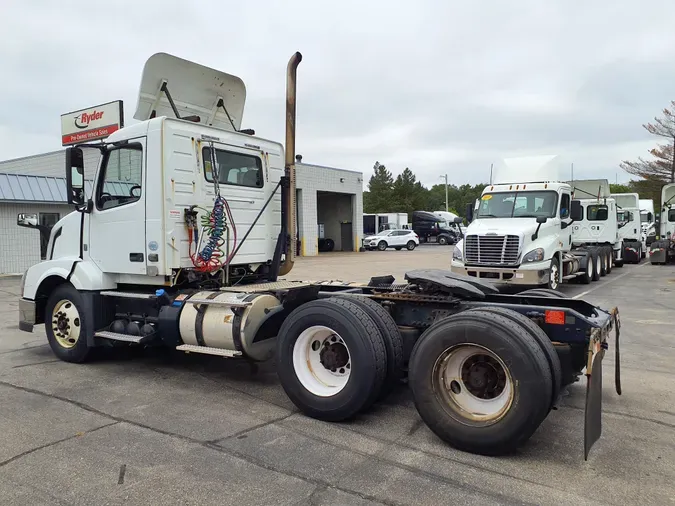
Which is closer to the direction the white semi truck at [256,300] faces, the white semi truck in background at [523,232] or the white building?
the white building

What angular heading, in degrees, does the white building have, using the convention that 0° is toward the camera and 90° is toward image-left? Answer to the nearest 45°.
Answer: approximately 315°

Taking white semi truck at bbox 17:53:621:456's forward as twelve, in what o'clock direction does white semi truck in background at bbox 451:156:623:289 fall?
The white semi truck in background is roughly at 3 o'clock from the white semi truck.

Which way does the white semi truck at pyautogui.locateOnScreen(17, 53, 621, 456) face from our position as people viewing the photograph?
facing away from the viewer and to the left of the viewer
